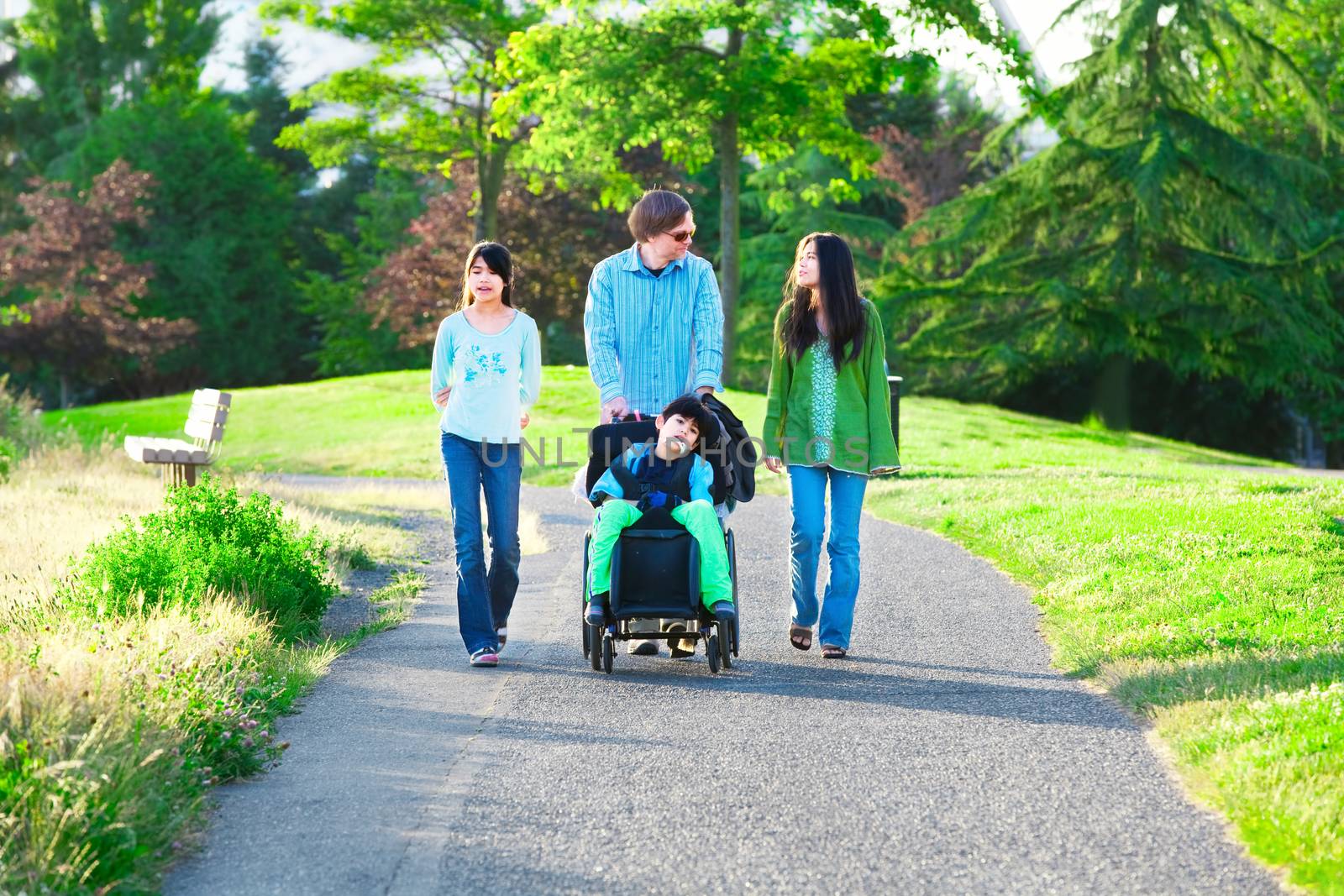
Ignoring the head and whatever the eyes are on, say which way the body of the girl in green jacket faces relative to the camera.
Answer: toward the camera

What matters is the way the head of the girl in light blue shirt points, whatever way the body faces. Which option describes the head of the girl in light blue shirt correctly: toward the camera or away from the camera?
toward the camera

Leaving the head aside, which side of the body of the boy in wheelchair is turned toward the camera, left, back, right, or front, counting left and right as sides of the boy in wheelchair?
front

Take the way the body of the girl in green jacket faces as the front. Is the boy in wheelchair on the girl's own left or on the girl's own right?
on the girl's own right

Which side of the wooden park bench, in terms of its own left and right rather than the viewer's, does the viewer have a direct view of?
left

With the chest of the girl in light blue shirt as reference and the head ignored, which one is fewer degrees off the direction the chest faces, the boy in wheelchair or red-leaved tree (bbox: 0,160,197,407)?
the boy in wheelchair

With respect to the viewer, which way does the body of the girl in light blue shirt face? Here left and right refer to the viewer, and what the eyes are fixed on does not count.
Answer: facing the viewer

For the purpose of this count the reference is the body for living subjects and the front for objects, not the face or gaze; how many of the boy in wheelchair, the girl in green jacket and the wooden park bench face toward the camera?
2

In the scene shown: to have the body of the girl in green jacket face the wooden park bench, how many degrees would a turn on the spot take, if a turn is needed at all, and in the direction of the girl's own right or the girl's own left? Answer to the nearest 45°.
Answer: approximately 135° to the girl's own right

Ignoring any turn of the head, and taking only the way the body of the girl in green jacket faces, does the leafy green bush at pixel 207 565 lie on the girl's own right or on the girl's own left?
on the girl's own right

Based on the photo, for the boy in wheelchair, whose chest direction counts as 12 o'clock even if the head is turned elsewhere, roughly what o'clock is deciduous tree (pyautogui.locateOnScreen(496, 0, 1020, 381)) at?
The deciduous tree is roughly at 6 o'clock from the boy in wheelchair.

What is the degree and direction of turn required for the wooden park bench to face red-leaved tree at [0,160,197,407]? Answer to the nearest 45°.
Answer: approximately 90° to its right

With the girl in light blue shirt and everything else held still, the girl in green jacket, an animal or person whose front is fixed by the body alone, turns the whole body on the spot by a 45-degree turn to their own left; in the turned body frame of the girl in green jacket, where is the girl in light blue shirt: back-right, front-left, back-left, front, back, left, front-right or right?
back-right
